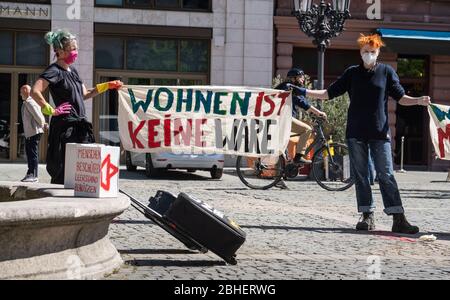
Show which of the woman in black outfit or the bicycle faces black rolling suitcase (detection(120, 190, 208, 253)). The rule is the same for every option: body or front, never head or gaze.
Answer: the woman in black outfit

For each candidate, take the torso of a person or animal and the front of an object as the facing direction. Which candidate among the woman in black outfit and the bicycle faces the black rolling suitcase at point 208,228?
the woman in black outfit

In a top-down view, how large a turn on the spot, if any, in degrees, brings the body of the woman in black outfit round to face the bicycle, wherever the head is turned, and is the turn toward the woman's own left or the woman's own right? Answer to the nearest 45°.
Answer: approximately 90° to the woman's own left

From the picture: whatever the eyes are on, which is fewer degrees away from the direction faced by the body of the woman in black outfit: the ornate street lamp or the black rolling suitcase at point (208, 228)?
the black rolling suitcase

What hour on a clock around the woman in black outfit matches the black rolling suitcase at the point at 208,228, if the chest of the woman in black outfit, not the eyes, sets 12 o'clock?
The black rolling suitcase is roughly at 12 o'clock from the woman in black outfit.

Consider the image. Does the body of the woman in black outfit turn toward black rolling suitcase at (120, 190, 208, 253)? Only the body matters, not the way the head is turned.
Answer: yes

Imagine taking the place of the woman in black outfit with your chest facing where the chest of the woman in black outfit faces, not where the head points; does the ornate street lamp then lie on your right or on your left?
on your left
